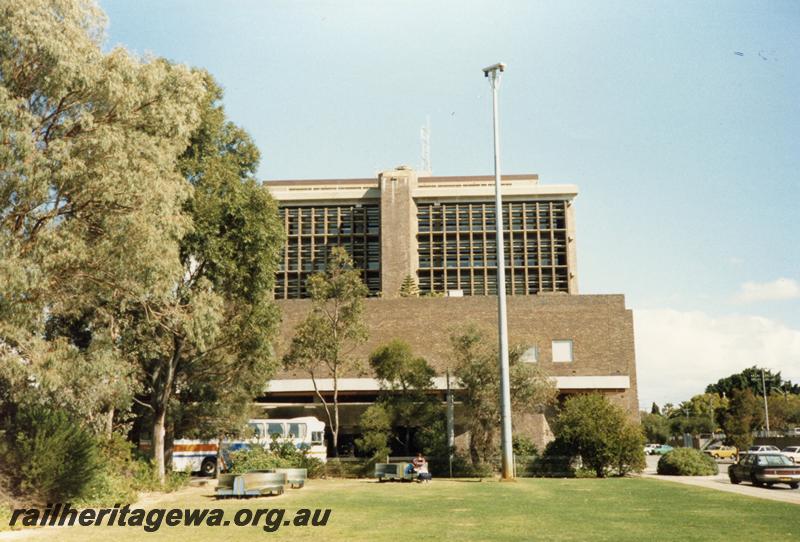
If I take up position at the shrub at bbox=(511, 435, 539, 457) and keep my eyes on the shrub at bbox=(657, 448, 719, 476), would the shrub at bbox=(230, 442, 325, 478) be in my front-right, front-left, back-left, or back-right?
back-right

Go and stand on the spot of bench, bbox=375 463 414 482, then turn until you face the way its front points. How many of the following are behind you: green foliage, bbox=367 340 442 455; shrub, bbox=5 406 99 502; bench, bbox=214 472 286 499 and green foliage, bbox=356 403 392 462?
2

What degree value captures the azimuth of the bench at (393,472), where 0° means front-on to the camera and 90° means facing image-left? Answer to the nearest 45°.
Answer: approximately 0°

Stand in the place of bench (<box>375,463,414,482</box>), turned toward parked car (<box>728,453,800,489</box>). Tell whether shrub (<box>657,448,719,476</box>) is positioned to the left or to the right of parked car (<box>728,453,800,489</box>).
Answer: left

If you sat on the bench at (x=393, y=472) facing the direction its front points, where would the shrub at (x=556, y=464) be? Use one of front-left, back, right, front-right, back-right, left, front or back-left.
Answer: back-left

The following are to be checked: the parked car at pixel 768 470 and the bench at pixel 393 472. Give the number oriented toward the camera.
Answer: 1

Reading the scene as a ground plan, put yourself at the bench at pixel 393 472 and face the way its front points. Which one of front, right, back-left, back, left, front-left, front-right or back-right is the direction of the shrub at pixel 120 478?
front-right

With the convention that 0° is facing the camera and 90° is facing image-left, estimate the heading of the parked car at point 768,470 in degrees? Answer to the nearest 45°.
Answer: approximately 135°

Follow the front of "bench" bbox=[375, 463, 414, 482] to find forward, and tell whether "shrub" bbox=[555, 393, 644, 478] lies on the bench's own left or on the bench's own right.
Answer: on the bench's own left

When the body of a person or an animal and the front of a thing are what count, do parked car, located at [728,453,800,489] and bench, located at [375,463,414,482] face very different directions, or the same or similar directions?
very different directions

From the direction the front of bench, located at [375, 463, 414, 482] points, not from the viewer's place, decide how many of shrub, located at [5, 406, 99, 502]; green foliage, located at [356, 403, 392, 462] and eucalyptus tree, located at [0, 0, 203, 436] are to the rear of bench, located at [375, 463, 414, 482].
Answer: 1
